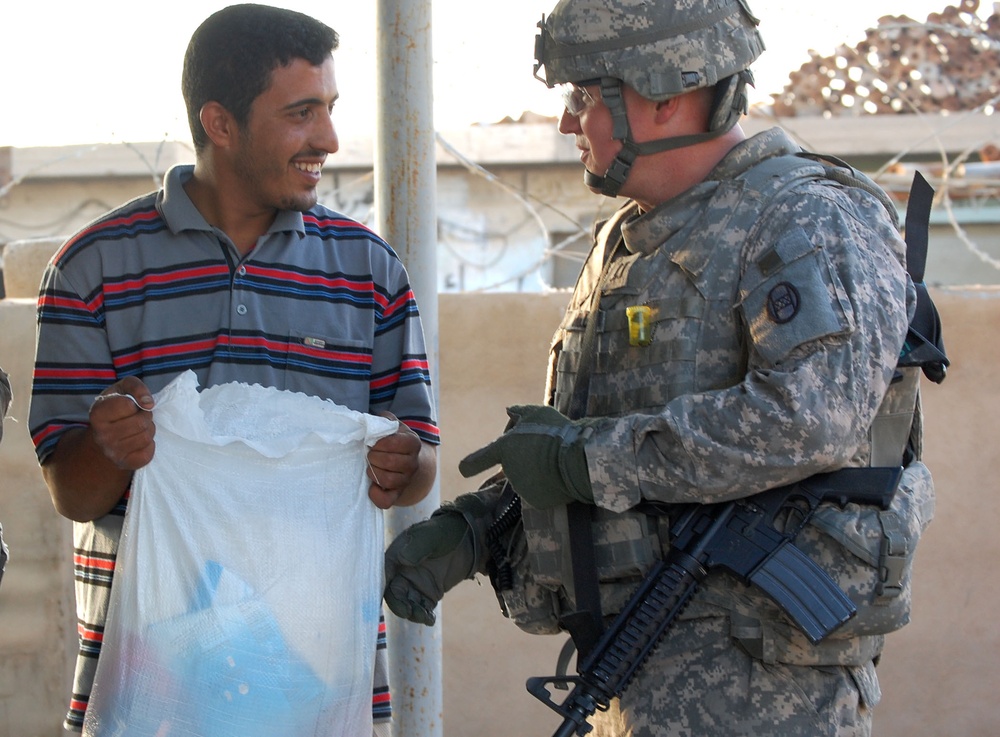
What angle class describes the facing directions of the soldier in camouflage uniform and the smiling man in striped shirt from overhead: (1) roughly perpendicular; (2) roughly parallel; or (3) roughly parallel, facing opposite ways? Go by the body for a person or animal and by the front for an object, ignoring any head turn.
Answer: roughly perpendicular

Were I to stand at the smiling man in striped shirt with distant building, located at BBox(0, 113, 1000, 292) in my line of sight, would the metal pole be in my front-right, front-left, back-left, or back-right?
front-right

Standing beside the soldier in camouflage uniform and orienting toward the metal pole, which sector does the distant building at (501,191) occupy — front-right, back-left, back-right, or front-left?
front-right

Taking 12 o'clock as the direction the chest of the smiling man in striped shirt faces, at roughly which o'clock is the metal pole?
The metal pole is roughly at 7 o'clock from the smiling man in striped shirt.

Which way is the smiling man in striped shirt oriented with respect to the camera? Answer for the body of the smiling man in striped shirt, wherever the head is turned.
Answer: toward the camera

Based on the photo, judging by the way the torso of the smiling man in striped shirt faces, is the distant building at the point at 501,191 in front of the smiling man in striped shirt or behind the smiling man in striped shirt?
behind

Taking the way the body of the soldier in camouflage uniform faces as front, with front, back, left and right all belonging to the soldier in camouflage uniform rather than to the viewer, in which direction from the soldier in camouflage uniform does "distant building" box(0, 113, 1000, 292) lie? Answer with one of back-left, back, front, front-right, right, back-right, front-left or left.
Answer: back-right

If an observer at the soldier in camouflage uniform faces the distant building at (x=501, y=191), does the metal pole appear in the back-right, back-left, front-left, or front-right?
front-left

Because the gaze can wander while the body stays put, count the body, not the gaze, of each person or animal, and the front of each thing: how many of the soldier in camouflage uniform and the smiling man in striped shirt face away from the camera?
0

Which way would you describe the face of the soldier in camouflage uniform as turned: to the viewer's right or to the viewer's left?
to the viewer's left

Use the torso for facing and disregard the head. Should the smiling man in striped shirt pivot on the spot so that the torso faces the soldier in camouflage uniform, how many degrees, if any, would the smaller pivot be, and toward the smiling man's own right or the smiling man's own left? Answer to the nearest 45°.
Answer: approximately 90° to the smiling man's own left

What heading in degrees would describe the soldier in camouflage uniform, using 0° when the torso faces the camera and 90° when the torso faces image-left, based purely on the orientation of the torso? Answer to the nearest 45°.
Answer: approximately 45°

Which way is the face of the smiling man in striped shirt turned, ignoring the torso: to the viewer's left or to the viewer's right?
to the viewer's right

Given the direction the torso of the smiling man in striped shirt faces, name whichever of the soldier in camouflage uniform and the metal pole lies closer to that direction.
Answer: the soldier in camouflage uniform

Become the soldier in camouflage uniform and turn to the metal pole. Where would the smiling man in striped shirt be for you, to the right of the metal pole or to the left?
left
